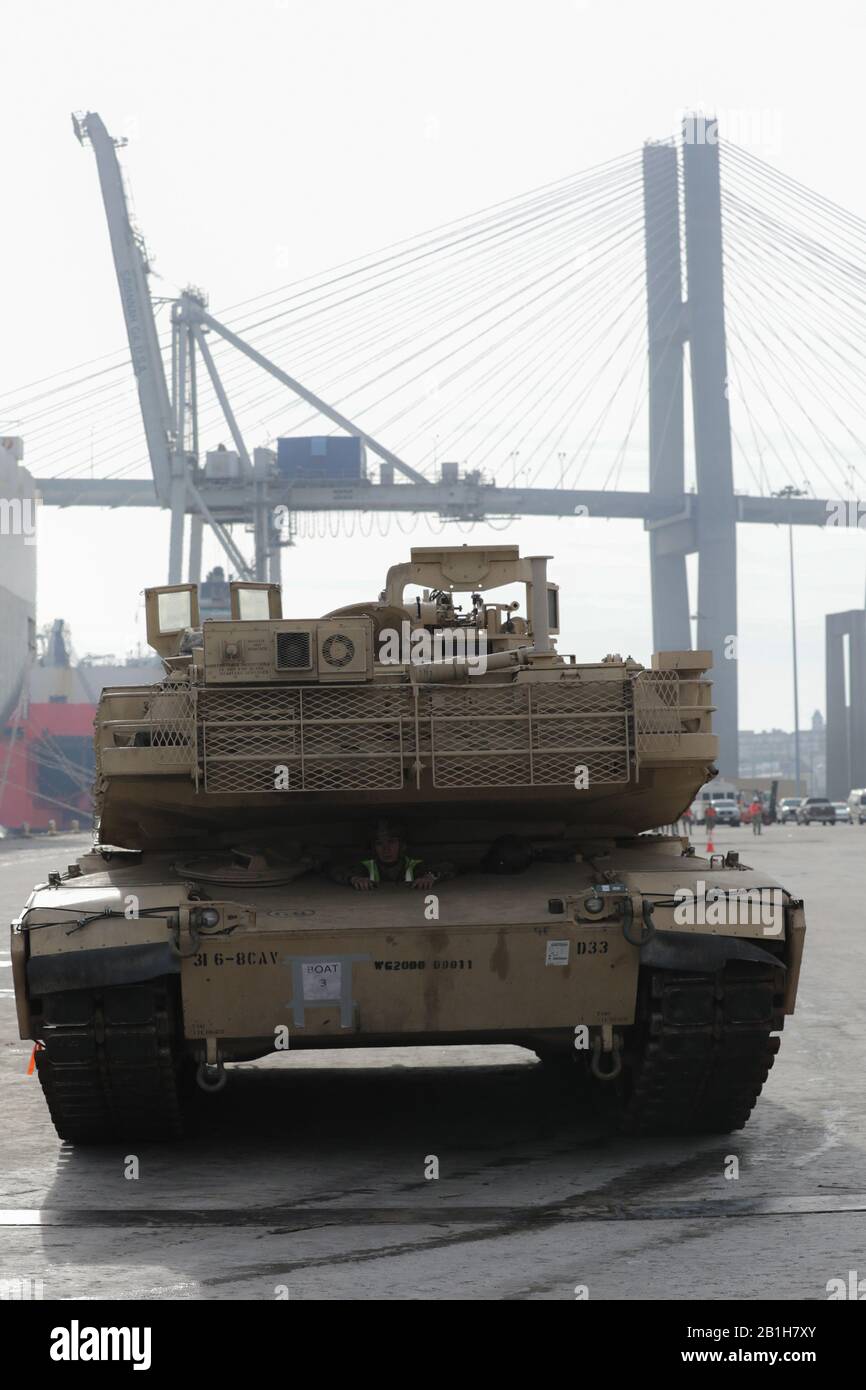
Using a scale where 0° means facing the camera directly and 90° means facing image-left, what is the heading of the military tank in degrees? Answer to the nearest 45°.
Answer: approximately 0°
